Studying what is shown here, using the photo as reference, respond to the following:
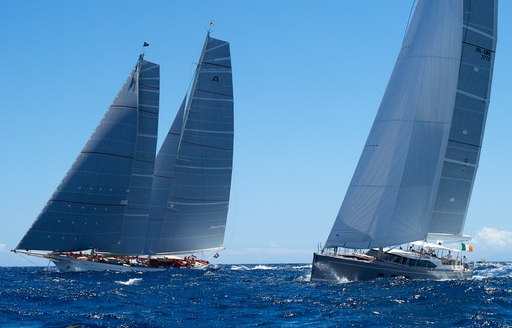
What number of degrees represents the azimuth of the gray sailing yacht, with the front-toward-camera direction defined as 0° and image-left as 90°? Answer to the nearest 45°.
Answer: approximately 45°
